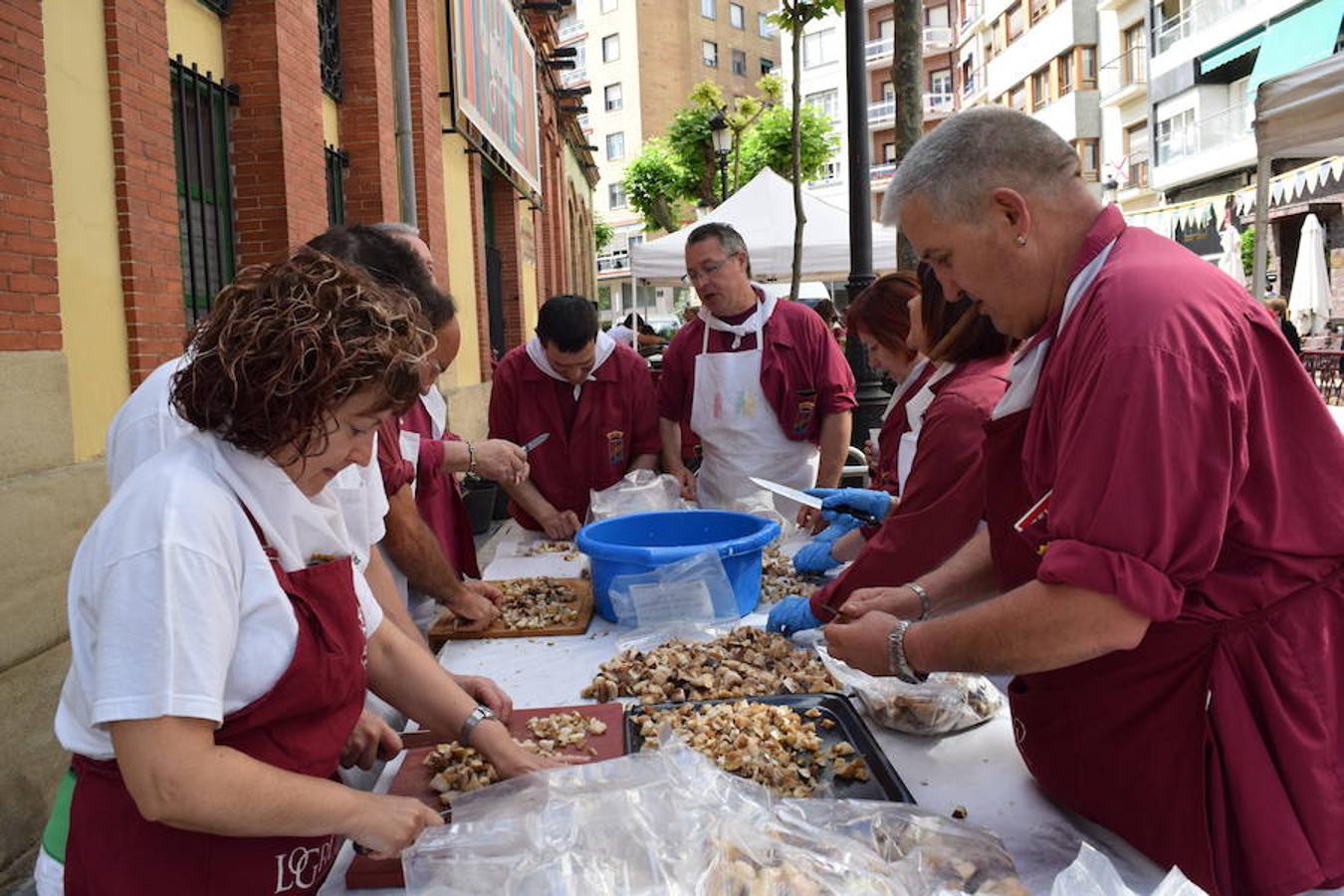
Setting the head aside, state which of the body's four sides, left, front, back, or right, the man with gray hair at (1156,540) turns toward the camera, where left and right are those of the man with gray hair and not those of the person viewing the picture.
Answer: left

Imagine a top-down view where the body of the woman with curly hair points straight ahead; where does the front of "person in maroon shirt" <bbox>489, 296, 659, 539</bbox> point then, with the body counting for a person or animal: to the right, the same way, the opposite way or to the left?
to the right

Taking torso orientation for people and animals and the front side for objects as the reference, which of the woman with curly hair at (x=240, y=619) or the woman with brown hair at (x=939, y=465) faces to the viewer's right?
the woman with curly hair

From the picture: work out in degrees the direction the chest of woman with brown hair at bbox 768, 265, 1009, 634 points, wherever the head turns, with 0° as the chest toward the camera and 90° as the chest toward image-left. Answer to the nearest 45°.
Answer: approximately 90°

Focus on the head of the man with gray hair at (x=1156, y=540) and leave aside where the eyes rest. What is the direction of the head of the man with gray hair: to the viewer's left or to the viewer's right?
to the viewer's left

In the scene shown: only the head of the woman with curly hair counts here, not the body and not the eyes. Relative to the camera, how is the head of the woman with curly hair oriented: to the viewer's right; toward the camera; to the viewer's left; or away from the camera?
to the viewer's right

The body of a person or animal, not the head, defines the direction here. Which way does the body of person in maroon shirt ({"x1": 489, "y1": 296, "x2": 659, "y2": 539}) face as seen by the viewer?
toward the camera

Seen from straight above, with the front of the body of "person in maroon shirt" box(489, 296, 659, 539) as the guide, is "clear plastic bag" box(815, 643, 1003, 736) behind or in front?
in front

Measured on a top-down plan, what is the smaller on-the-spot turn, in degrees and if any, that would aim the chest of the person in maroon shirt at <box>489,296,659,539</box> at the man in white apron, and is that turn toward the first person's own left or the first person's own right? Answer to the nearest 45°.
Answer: approximately 90° to the first person's own left

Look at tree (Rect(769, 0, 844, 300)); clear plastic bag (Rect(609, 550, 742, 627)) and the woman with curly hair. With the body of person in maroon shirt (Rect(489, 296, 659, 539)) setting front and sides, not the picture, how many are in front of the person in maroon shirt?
2

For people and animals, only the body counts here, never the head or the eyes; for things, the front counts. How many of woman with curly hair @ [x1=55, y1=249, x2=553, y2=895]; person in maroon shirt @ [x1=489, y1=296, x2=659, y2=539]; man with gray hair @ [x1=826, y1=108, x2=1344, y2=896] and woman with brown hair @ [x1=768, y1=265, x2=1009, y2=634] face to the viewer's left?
2

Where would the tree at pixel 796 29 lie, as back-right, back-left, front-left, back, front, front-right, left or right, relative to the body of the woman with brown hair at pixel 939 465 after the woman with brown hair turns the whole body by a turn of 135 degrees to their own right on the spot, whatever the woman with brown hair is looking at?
front-left

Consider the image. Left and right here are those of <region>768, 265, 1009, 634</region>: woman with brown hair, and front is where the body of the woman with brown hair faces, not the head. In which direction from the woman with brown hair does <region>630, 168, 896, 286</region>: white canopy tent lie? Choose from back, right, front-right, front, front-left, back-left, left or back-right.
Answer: right

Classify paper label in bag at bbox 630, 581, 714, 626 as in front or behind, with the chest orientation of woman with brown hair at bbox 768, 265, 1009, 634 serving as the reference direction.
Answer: in front

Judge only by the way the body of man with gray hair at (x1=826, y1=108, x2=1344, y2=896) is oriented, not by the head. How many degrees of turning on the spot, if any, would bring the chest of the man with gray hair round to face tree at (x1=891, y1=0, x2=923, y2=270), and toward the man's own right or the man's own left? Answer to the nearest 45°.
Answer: approximately 90° to the man's own right

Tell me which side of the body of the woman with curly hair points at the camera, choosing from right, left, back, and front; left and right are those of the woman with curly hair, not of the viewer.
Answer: right

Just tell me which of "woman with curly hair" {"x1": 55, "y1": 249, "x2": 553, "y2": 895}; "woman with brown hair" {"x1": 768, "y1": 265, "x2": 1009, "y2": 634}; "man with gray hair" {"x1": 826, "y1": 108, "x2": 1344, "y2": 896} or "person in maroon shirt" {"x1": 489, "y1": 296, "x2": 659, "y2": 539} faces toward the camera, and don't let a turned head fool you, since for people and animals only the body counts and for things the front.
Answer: the person in maroon shirt
